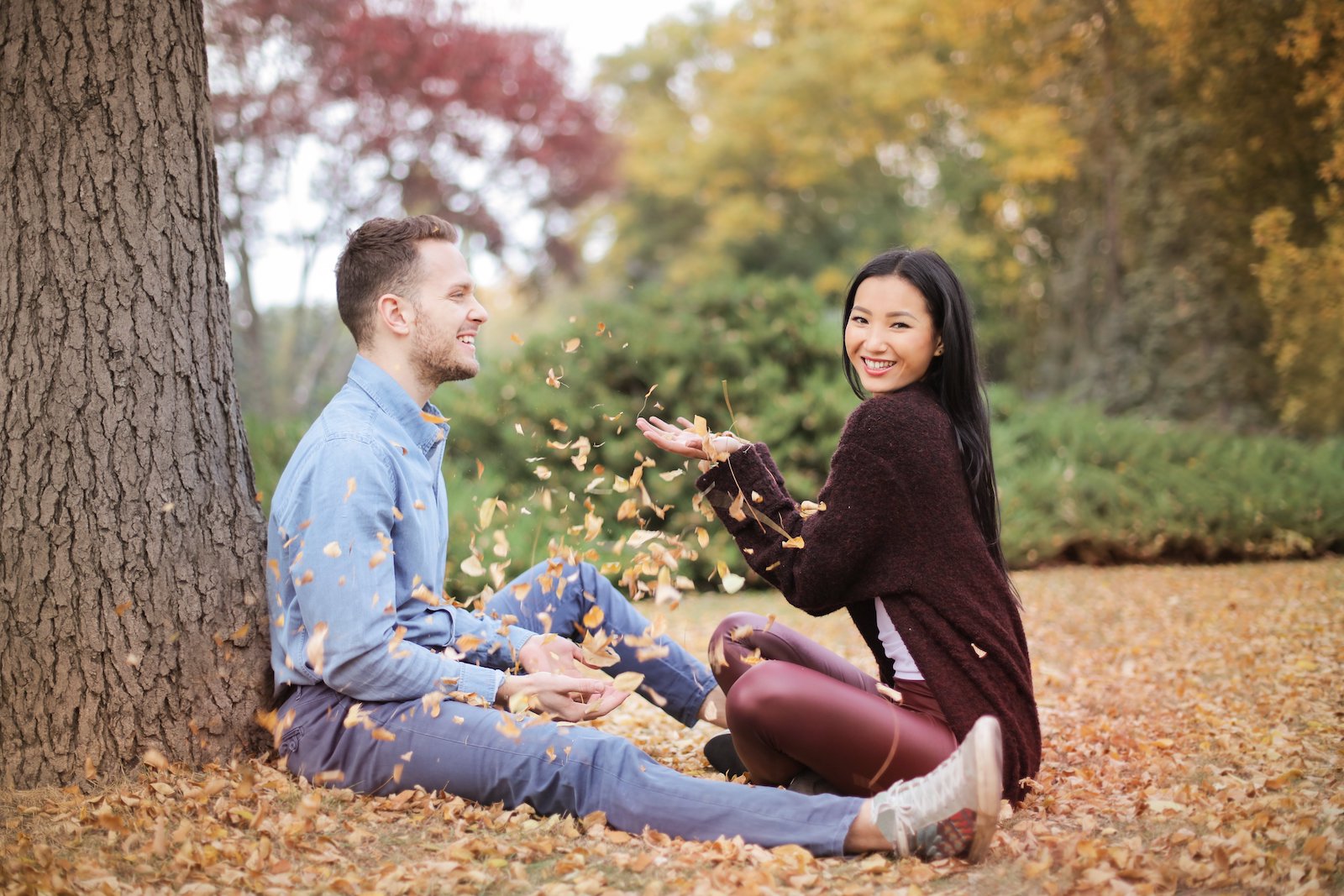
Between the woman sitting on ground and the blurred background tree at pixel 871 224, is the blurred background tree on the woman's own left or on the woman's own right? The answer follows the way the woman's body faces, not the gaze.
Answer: on the woman's own right

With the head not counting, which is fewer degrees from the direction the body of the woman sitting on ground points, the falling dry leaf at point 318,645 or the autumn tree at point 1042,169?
the falling dry leaf

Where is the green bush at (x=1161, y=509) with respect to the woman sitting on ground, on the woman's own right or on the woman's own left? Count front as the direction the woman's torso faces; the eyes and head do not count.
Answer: on the woman's own right

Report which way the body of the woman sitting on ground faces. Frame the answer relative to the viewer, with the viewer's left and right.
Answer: facing to the left of the viewer

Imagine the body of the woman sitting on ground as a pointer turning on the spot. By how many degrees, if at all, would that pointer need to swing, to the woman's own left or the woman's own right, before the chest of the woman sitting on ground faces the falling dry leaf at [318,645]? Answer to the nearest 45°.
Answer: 0° — they already face it

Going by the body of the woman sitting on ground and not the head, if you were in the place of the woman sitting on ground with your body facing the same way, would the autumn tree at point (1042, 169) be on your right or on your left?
on your right

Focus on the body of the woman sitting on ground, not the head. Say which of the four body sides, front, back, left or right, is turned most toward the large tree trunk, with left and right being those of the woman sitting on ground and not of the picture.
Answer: front
